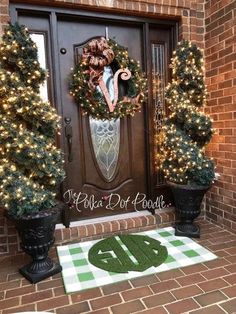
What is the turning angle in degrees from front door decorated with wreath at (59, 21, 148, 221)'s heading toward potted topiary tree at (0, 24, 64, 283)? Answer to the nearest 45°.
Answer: approximately 45° to its right

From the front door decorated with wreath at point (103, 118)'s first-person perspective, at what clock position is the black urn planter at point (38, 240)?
The black urn planter is roughly at 1 o'clock from the front door decorated with wreath.

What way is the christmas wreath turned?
toward the camera

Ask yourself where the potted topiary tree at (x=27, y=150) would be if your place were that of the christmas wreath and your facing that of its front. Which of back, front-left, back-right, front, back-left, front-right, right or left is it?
front-right

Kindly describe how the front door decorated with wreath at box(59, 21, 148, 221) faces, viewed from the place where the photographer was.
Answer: facing the viewer

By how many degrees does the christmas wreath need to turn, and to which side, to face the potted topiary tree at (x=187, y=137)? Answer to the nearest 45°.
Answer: approximately 90° to its left

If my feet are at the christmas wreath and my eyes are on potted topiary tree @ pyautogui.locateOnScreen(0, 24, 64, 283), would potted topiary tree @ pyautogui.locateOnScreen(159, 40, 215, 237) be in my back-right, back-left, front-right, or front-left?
back-left
